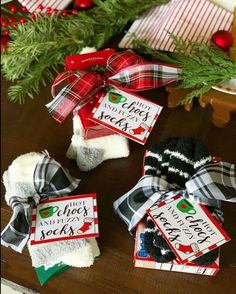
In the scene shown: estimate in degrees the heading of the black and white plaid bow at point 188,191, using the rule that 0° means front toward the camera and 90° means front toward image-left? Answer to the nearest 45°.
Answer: approximately 0°

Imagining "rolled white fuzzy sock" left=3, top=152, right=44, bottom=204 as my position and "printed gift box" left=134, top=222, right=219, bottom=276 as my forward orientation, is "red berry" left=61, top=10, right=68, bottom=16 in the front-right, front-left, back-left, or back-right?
back-left

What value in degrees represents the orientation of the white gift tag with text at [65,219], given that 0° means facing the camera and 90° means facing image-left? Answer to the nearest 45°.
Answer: approximately 0°

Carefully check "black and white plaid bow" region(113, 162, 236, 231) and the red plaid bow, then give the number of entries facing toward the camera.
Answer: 2
